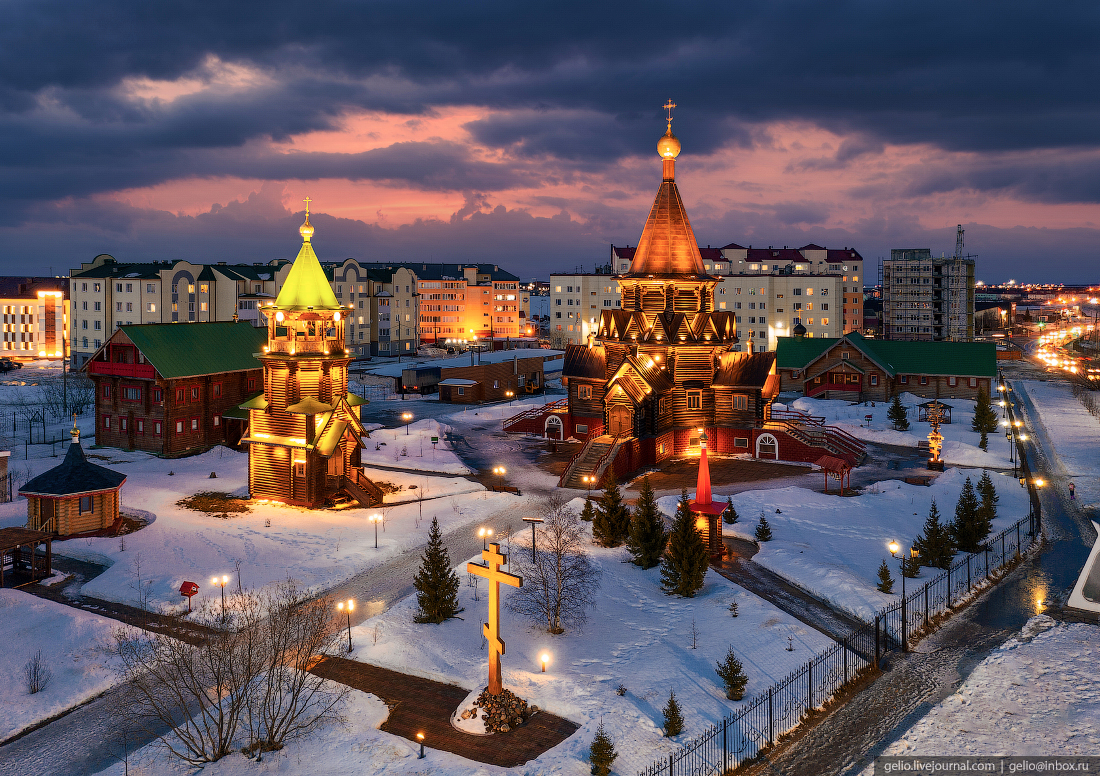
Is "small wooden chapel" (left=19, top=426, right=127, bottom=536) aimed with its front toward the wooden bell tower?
no

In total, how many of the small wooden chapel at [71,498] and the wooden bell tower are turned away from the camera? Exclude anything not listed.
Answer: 0

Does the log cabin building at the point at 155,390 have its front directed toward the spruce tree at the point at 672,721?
no

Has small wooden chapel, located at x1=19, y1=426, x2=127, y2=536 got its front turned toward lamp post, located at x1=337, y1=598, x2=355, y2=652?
no

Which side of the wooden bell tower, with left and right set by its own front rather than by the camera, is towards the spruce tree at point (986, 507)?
front

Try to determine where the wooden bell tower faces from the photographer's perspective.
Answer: facing the viewer and to the right of the viewer

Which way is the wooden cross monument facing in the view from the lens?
facing the viewer and to the left of the viewer

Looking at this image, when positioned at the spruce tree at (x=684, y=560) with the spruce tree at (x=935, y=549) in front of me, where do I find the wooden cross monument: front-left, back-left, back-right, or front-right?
back-right

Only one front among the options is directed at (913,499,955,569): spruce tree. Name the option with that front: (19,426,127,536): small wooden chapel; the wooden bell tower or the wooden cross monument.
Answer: the wooden bell tower

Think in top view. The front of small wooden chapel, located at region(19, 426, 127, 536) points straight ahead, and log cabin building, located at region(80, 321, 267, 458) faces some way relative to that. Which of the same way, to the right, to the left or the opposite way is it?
the same way

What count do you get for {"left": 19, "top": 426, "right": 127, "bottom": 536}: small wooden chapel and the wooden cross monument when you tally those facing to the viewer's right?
0

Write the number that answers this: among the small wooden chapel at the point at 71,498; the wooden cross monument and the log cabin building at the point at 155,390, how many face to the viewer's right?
0

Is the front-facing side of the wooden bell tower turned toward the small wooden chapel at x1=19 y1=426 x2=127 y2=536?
no

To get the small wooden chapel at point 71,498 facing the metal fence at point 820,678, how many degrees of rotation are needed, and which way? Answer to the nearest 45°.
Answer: approximately 90° to its left

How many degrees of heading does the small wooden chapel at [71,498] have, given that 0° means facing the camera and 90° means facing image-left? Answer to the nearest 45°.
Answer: approximately 45°
